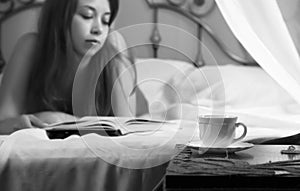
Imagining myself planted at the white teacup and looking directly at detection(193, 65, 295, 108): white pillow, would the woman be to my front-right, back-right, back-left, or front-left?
front-left

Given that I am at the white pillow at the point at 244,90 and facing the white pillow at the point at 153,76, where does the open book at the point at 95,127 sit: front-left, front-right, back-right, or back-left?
front-left

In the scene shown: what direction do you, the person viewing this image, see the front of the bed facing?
facing the viewer and to the left of the viewer

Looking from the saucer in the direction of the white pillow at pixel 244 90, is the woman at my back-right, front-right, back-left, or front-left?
front-left
